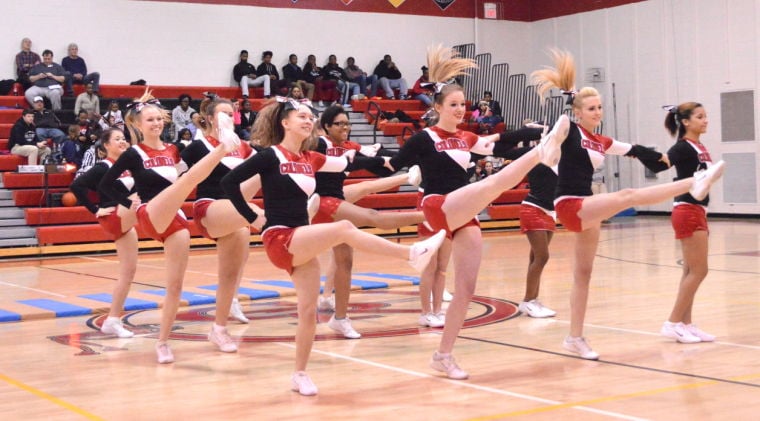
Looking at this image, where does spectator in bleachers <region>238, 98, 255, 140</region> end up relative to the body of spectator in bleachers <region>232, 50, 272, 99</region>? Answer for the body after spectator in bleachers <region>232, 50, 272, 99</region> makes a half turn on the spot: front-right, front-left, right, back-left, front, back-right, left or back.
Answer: back-left

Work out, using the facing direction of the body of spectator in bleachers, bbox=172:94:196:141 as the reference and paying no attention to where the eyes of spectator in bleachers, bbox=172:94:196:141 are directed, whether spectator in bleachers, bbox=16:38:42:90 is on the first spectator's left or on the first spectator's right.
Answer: on the first spectator's right

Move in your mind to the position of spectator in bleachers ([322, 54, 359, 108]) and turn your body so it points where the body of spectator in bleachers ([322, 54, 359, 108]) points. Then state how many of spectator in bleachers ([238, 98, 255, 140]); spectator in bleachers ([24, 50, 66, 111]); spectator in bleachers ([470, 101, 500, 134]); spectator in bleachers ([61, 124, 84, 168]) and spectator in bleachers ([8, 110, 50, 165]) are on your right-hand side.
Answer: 4

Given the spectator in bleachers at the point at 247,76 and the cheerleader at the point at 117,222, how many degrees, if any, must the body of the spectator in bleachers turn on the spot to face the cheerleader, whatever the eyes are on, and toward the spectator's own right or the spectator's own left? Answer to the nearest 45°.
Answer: approximately 45° to the spectator's own right

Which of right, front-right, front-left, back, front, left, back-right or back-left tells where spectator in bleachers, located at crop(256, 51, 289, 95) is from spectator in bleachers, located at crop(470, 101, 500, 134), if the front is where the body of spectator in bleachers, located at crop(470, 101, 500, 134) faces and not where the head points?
right

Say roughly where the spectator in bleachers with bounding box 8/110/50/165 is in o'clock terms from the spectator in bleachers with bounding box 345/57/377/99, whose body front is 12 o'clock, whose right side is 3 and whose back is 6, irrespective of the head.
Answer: the spectator in bleachers with bounding box 8/110/50/165 is roughly at 3 o'clock from the spectator in bleachers with bounding box 345/57/377/99.

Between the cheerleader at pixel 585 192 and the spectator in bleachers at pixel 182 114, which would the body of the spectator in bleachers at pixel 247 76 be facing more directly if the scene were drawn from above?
the cheerleader

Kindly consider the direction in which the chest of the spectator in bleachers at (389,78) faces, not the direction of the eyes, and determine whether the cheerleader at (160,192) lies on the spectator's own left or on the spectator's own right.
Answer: on the spectator's own right

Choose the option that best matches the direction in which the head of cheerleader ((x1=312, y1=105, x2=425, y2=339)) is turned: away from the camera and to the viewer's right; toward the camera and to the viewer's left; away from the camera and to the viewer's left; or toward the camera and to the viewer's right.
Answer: toward the camera and to the viewer's right

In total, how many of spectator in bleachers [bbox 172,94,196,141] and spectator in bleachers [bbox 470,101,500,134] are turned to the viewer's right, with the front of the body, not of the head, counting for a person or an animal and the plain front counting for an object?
0
